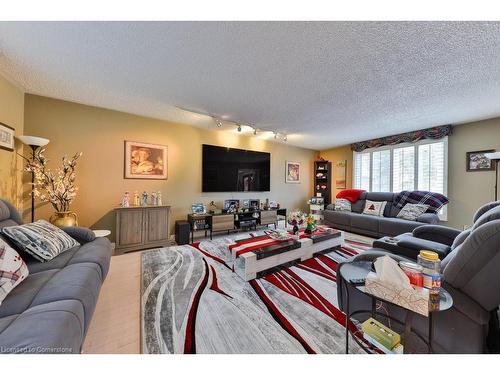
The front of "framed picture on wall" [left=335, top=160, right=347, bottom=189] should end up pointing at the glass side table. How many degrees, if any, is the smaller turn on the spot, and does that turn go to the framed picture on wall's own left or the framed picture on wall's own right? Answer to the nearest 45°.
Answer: approximately 45° to the framed picture on wall's own left

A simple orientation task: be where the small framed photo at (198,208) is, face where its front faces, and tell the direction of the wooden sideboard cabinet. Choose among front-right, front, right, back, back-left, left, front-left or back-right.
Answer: front-right

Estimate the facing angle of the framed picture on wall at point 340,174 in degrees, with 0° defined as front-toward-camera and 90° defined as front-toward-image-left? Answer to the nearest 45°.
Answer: approximately 45°

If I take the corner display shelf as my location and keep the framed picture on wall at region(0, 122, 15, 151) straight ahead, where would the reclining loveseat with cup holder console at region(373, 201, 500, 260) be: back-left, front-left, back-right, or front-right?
front-left

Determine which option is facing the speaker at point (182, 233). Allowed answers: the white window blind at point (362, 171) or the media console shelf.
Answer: the white window blind

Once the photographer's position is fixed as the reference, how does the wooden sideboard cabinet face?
facing the viewer and to the right of the viewer

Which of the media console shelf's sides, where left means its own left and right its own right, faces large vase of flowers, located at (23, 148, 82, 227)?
right

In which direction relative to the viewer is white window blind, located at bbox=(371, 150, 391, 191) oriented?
toward the camera

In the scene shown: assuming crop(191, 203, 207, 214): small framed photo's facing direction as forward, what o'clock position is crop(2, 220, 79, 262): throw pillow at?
The throw pillow is roughly at 1 o'clock from the small framed photo.

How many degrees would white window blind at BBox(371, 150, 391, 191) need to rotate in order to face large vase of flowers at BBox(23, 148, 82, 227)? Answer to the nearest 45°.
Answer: approximately 45° to its right

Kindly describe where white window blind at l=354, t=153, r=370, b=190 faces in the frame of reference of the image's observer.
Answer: facing the viewer and to the left of the viewer
